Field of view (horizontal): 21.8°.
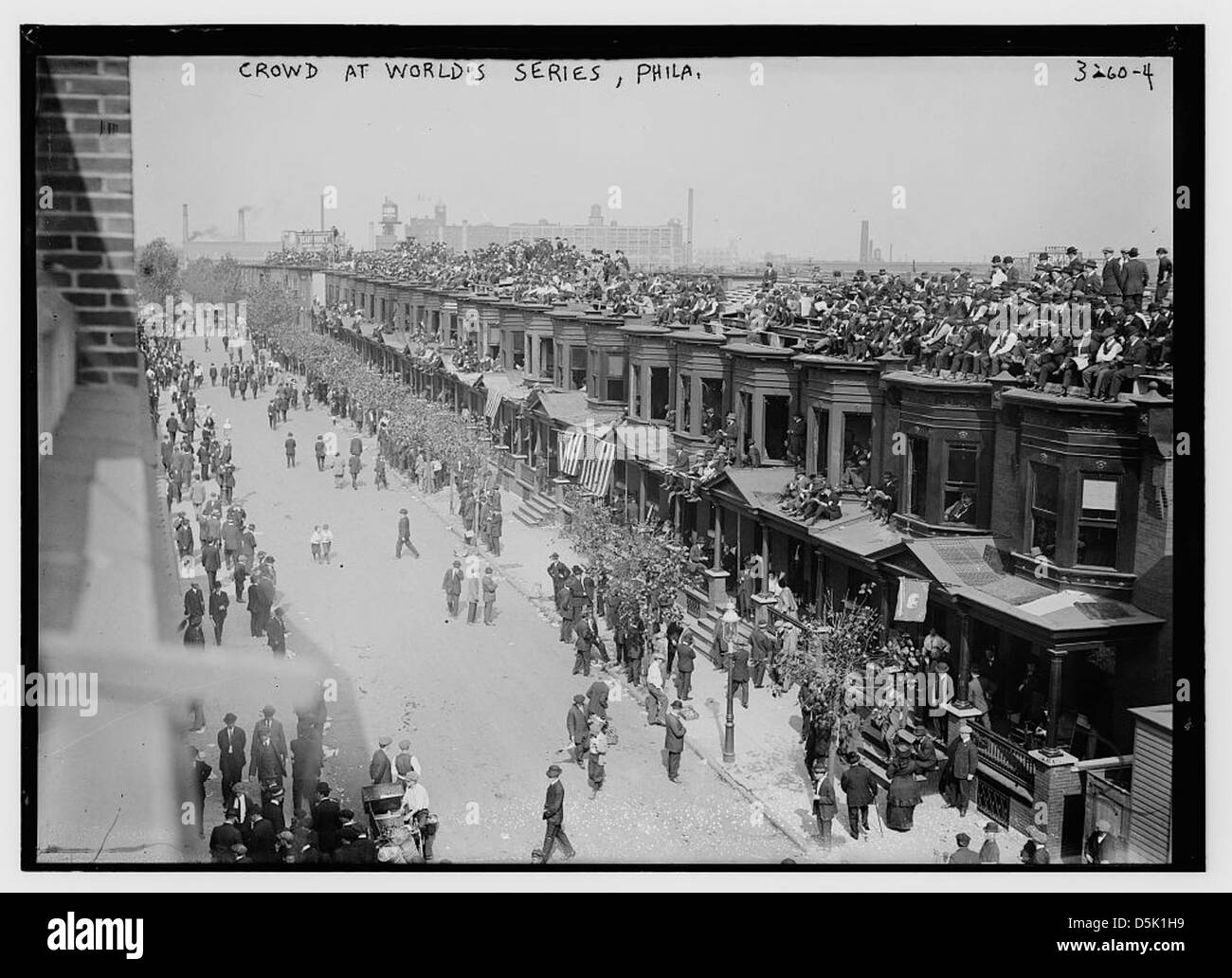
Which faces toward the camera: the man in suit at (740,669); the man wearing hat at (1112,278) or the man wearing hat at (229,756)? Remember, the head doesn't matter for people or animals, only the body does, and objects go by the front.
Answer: the man wearing hat at (229,756)

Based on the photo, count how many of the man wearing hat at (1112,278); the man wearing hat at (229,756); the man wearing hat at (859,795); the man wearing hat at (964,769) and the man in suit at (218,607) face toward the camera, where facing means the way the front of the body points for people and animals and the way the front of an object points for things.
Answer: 3

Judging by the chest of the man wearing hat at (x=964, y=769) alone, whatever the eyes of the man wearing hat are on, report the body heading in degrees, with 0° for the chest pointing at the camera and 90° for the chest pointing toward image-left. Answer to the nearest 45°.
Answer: approximately 0°

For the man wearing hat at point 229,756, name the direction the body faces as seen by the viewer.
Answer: toward the camera
